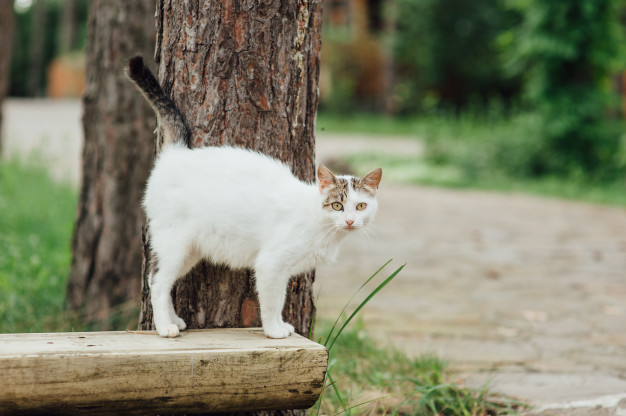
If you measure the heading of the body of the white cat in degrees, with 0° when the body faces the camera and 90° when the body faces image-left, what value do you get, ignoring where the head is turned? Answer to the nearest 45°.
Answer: approximately 270°

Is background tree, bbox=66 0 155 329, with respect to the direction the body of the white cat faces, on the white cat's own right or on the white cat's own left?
on the white cat's own left

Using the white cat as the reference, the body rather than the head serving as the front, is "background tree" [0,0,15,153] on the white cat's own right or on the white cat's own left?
on the white cat's own left

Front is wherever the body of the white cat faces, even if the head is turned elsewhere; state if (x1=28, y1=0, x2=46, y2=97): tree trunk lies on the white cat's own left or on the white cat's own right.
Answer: on the white cat's own left
